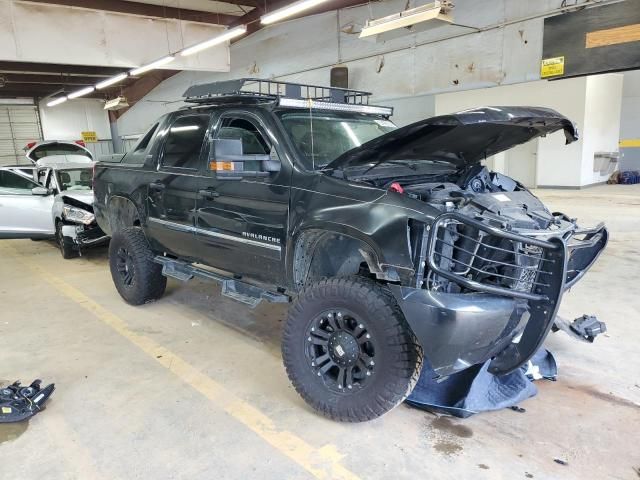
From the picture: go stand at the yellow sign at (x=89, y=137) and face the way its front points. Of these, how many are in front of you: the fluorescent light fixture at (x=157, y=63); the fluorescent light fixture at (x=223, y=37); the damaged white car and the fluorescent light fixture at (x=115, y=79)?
4

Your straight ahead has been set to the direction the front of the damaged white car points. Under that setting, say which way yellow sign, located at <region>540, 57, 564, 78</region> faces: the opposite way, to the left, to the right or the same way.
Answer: to the right

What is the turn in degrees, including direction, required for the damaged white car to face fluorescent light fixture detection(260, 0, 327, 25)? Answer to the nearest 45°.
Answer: approximately 45° to its left

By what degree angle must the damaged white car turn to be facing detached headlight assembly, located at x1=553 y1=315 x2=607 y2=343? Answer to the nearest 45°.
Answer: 0° — it already faces it

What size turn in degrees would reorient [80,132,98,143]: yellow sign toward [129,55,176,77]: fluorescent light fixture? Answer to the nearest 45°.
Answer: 0° — it already faces it

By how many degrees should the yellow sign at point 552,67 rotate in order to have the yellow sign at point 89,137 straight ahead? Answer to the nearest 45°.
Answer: approximately 90° to its right

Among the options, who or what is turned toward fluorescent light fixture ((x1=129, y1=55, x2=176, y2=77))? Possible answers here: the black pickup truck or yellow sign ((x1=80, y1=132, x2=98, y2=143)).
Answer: the yellow sign

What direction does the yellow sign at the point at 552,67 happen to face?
toward the camera

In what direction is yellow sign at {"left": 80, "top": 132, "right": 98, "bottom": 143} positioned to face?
toward the camera

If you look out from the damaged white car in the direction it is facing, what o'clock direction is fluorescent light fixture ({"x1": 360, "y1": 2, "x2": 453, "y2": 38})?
The fluorescent light fixture is roughly at 11 o'clock from the damaged white car.

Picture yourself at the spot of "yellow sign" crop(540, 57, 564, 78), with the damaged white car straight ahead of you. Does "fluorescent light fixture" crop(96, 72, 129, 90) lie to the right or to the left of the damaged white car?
right

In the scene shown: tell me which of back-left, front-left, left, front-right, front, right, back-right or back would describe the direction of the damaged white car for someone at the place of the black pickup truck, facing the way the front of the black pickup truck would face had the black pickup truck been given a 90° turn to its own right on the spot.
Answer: right

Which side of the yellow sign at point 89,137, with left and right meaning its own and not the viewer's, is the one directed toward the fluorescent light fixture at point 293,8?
front

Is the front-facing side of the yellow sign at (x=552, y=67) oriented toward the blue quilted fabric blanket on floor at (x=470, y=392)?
yes

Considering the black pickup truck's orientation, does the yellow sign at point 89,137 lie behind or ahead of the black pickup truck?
behind

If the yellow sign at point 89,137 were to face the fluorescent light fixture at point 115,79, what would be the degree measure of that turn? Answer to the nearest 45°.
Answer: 0° — it already faces it

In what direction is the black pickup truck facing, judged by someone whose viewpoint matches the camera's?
facing the viewer and to the right of the viewer

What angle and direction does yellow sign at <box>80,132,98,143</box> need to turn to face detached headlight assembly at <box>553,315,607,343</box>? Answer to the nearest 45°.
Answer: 0° — it already faces it

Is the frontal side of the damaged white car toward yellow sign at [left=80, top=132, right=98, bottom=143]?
no

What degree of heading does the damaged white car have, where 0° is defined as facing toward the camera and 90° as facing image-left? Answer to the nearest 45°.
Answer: approximately 315°

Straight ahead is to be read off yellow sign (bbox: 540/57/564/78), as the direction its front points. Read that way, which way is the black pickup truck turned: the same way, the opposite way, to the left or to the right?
to the left

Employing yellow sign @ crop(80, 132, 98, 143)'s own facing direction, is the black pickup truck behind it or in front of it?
in front
